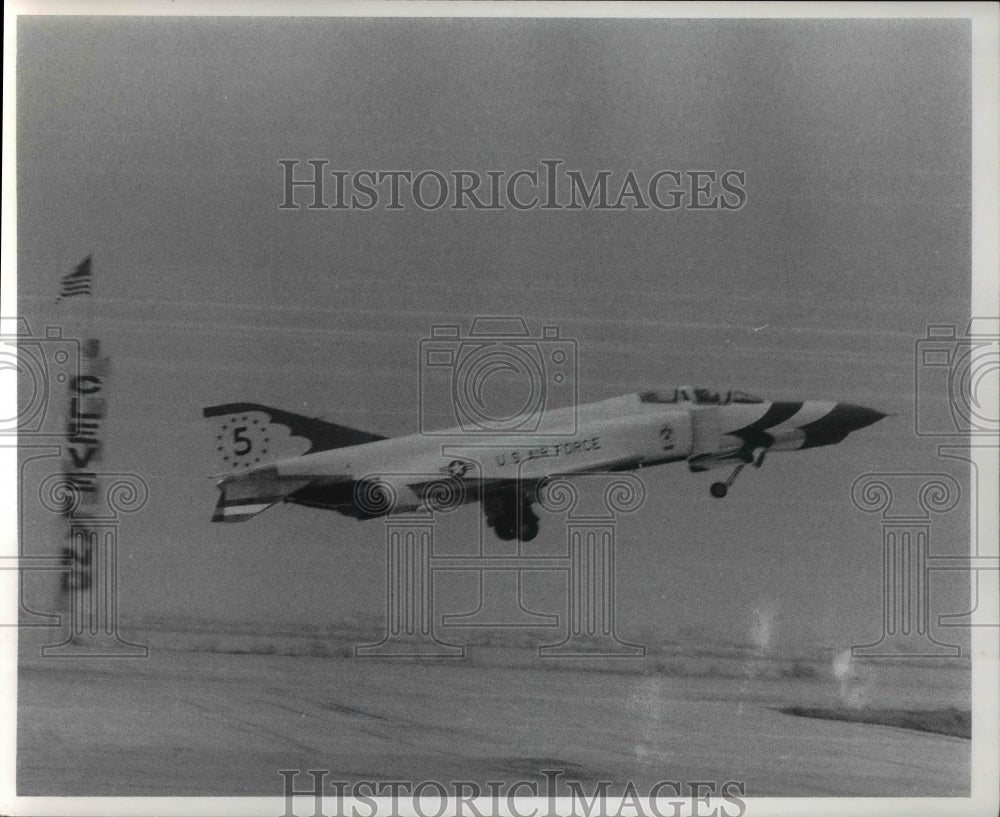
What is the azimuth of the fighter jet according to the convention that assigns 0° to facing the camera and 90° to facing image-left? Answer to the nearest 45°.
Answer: approximately 270°

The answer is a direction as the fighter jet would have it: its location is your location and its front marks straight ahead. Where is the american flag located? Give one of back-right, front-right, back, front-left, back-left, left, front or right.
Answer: back
